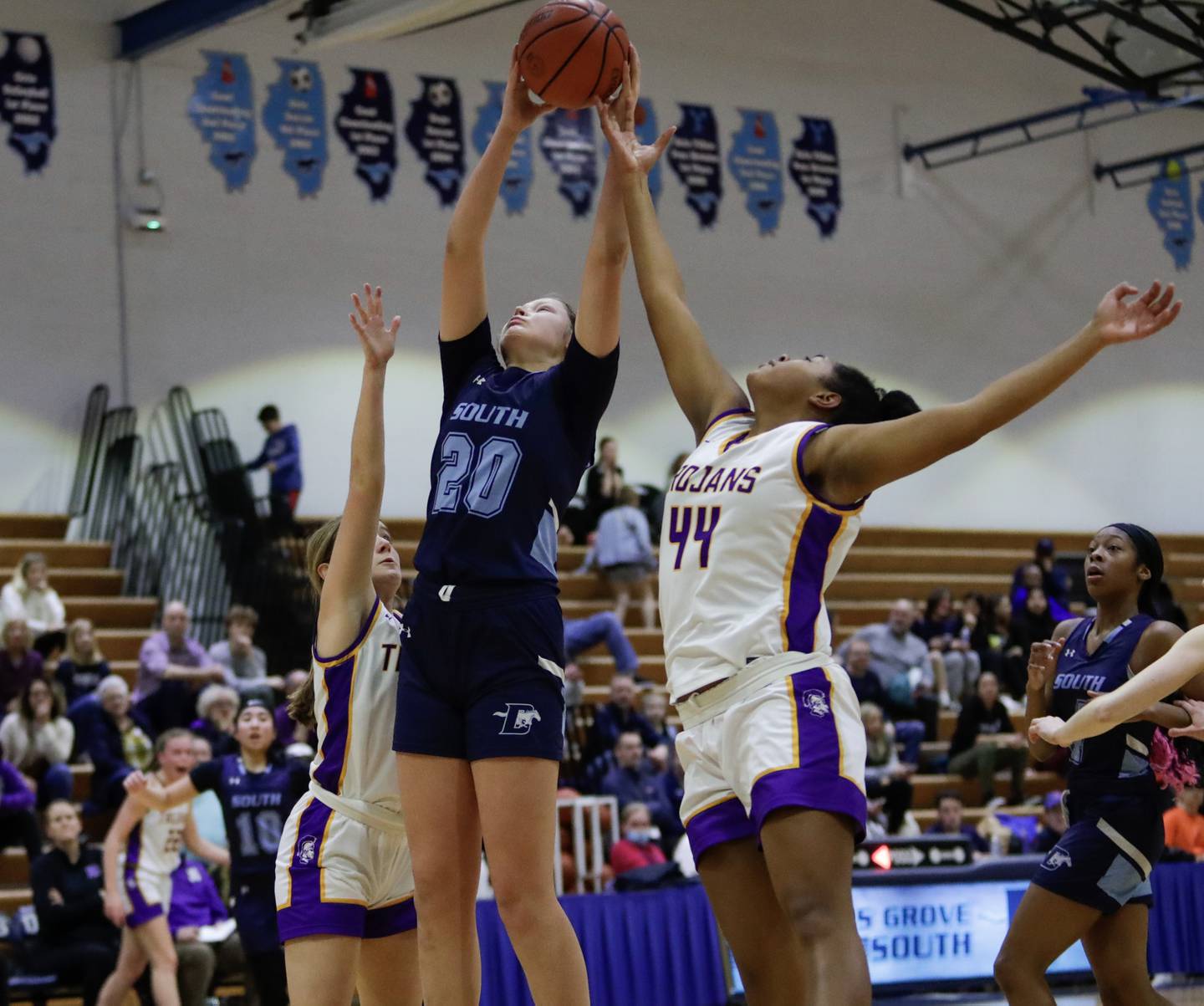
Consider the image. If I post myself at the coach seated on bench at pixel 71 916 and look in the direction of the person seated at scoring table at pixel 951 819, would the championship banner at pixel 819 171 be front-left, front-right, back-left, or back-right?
front-left

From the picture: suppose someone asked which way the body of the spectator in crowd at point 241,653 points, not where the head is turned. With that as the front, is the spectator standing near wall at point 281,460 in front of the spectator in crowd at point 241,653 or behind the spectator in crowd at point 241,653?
behind

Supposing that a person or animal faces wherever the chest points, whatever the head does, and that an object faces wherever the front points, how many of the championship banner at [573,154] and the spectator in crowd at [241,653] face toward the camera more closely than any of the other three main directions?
2

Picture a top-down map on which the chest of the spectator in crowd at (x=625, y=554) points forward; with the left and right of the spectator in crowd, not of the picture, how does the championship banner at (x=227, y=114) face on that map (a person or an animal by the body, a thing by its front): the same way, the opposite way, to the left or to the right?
the opposite way

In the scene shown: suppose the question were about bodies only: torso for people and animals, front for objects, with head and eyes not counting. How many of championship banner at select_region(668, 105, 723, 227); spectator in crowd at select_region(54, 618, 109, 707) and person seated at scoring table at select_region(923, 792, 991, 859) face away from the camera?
0

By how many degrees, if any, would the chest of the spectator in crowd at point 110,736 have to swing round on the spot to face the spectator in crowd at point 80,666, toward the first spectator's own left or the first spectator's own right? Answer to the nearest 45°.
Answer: approximately 135° to the first spectator's own left

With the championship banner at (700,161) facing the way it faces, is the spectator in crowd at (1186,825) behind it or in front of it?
in front

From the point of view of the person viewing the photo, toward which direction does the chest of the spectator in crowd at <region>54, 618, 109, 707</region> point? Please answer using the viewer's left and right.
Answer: facing the viewer

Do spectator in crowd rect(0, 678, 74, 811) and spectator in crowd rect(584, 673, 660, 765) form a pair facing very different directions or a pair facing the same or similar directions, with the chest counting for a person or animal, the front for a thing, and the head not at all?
same or similar directions

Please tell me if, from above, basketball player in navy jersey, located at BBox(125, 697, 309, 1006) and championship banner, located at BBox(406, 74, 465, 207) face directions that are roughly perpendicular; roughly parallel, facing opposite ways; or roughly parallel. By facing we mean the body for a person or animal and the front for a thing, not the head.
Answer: roughly parallel

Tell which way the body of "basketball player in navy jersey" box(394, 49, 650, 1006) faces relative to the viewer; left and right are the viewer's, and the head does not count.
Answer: facing the viewer and to the left of the viewer

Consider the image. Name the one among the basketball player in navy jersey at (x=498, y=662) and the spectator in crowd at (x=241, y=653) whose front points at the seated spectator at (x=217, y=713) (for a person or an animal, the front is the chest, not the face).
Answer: the spectator in crowd

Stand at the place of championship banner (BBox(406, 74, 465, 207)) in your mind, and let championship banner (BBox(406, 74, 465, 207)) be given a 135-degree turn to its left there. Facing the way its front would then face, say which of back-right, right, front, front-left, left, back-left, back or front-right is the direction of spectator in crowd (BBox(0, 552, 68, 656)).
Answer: back

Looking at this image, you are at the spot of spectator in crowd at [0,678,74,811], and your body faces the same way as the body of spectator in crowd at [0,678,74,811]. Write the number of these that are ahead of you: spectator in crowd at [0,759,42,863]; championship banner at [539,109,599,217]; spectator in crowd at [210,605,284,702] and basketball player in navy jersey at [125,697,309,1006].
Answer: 2

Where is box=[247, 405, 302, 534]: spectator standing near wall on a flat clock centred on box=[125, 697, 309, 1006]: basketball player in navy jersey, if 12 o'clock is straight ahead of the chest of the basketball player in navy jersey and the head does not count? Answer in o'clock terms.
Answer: The spectator standing near wall is roughly at 6 o'clock from the basketball player in navy jersey.

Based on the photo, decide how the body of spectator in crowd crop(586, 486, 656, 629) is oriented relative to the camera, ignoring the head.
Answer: away from the camera

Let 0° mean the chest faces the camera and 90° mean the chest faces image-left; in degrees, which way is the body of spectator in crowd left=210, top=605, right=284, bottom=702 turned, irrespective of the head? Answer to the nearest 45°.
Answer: approximately 0°
